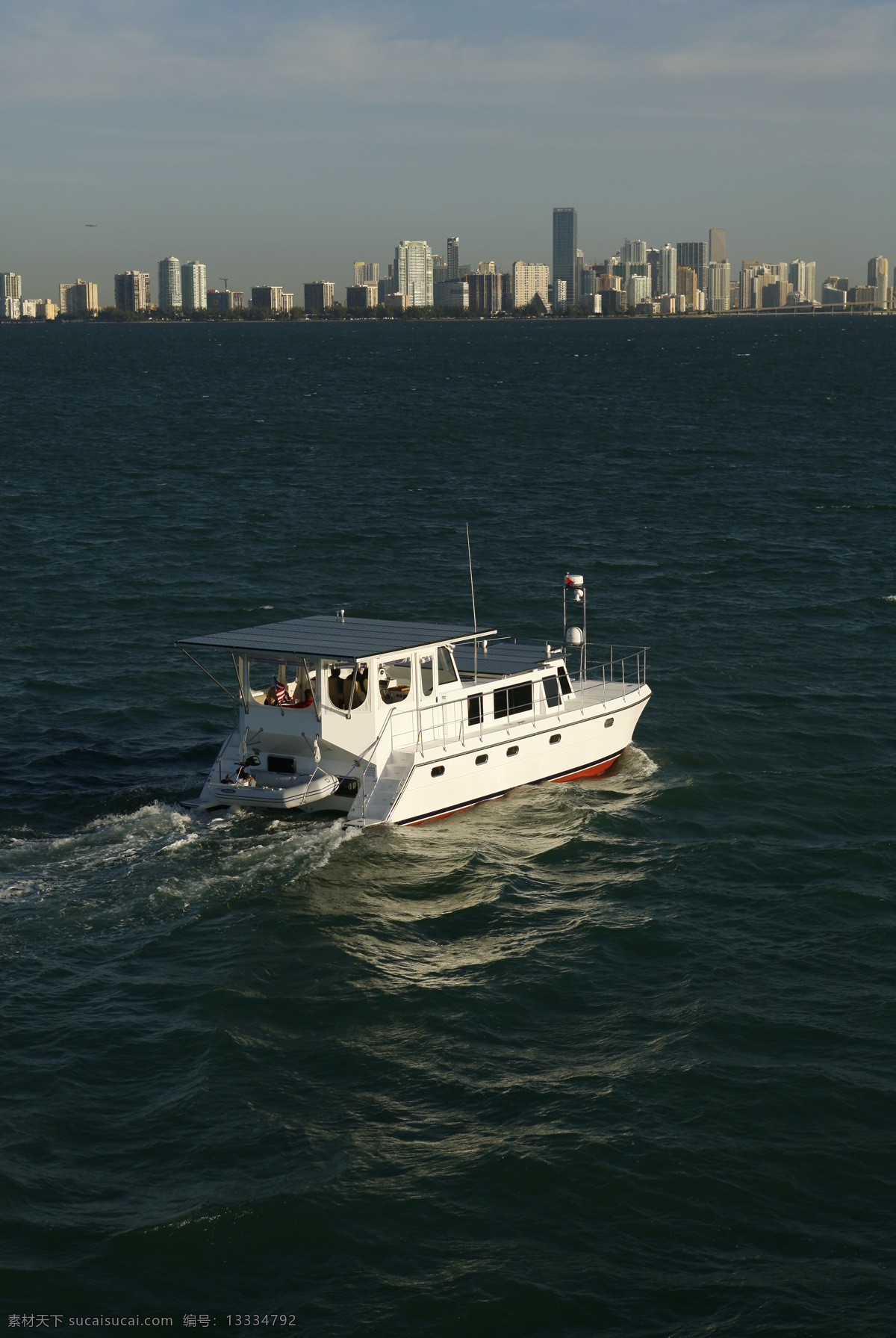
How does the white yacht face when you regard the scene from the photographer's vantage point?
facing away from the viewer and to the right of the viewer
